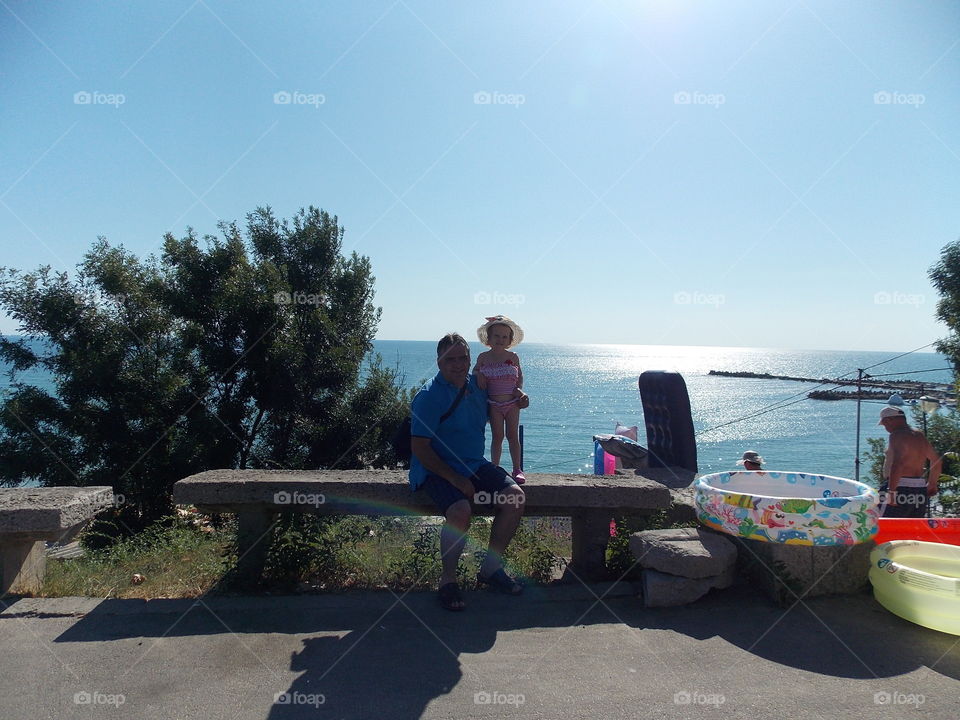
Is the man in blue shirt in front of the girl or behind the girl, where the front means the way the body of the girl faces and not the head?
in front

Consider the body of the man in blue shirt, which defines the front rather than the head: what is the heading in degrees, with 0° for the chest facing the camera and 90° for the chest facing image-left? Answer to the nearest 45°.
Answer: approximately 315°

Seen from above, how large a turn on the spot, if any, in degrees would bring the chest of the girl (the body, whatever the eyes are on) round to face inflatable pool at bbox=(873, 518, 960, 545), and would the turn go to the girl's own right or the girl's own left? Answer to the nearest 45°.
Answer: approximately 90° to the girl's own left

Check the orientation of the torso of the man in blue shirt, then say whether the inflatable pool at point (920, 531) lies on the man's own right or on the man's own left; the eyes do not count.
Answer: on the man's own left

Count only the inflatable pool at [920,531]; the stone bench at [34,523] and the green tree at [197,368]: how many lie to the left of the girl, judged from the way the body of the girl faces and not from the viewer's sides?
1

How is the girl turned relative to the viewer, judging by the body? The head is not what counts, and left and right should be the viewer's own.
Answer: facing the viewer

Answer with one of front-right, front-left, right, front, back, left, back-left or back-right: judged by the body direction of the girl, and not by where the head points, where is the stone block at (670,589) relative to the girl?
front-left

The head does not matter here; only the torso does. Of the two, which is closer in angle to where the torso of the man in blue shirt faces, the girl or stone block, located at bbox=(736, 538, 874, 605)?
the stone block

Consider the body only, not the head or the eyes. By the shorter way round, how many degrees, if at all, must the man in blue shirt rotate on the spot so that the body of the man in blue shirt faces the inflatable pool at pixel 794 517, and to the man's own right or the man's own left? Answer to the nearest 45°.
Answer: approximately 45° to the man's own left

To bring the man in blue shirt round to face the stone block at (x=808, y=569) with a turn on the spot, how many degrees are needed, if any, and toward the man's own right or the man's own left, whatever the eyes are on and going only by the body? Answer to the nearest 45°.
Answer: approximately 45° to the man's own left

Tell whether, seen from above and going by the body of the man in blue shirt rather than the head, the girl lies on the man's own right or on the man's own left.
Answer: on the man's own left

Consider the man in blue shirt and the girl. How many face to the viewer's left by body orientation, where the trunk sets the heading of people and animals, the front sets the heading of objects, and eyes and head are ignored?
0

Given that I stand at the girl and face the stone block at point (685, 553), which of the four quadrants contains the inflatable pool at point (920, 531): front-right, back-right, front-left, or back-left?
front-left

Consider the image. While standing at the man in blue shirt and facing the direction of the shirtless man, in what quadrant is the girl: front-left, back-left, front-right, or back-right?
front-left
